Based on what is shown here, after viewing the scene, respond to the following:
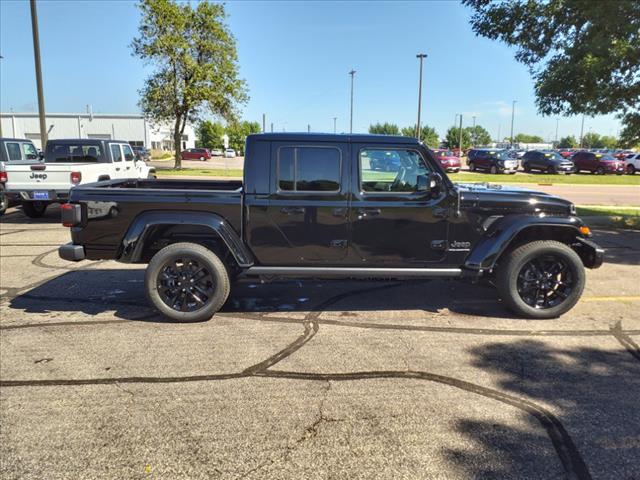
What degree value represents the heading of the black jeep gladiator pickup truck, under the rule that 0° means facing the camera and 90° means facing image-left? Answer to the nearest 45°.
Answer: approximately 270°

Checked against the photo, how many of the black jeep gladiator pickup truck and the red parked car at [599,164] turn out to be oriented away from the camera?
0

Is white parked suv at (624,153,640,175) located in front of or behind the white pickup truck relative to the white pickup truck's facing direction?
in front

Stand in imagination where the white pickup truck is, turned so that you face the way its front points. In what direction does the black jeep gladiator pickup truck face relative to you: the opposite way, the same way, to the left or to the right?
to the right

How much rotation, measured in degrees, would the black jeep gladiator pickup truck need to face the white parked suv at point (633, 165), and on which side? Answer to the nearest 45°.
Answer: approximately 45° to its left

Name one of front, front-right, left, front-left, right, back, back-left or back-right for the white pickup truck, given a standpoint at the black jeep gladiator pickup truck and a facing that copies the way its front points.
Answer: back-left

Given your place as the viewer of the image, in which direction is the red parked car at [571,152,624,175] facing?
facing the viewer and to the right of the viewer

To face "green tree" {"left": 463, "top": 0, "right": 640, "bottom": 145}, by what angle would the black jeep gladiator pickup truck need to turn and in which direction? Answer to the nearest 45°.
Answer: approximately 45° to its left

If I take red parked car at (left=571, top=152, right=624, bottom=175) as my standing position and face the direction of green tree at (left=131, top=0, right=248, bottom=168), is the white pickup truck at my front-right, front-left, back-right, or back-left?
front-left

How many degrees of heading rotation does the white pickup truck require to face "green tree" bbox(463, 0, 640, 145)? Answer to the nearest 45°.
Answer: approximately 90° to its right

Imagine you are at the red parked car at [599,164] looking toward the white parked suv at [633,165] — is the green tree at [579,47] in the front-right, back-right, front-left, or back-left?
back-right

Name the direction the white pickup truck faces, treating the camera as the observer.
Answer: facing away from the viewer and to the right of the viewer

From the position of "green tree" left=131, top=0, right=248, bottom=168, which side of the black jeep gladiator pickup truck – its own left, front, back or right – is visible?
left

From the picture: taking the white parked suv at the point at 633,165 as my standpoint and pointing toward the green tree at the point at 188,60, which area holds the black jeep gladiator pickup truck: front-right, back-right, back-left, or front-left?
front-left

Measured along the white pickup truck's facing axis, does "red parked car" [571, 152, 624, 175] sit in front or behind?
in front

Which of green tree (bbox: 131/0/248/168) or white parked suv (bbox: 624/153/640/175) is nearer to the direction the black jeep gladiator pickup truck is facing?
the white parked suv

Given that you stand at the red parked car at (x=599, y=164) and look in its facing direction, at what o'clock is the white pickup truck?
The white pickup truck is roughly at 2 o'clock from the red parked car.
